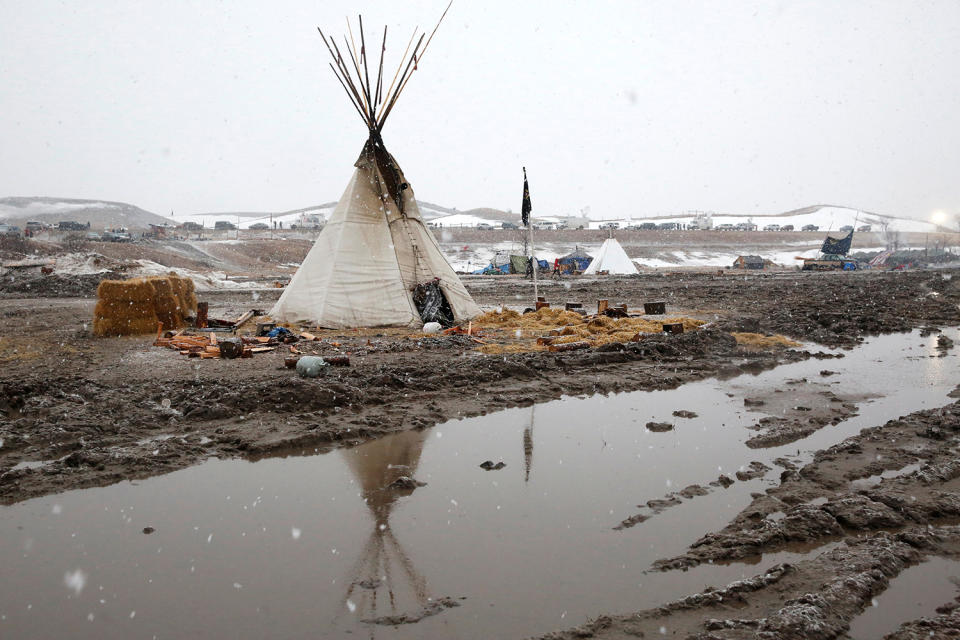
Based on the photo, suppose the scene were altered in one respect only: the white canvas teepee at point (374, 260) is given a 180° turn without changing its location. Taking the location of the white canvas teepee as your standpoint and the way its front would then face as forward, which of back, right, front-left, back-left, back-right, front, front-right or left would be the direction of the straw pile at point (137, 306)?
front-left

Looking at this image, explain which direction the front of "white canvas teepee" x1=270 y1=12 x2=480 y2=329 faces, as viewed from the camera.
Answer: facing the viewer and to the right of the viewer

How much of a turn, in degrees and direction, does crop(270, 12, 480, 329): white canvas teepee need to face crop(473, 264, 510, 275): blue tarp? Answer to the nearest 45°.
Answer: approximately 135° to its left

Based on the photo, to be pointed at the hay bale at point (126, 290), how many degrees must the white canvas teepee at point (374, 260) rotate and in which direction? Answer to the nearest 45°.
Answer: approximately 135° to its right

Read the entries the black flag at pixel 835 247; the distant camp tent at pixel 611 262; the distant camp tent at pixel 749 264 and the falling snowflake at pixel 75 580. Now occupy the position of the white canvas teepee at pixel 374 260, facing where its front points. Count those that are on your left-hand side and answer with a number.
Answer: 3

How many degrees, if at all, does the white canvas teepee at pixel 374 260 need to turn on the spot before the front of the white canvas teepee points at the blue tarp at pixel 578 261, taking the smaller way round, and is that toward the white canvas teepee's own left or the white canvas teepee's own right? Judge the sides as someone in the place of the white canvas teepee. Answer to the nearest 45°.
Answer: approximately 90° to the white canvas teepee's own left

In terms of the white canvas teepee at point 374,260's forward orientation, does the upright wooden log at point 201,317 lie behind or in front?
behind

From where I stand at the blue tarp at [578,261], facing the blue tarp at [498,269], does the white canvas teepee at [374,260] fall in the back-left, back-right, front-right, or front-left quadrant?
front-left

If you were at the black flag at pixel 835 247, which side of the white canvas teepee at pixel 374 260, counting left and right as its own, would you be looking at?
left

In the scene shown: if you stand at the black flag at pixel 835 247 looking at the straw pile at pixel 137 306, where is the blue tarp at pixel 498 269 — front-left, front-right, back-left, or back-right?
front-right

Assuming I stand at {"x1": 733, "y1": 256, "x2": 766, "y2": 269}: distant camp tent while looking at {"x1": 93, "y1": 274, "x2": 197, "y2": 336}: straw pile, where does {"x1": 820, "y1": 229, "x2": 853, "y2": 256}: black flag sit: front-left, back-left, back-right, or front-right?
back-left

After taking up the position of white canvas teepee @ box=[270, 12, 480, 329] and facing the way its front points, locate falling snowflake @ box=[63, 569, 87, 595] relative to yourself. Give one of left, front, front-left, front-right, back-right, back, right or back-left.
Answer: front-right

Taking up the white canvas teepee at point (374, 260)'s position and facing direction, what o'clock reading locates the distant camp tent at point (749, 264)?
The distant camp tent is roughly at 9 o'clock from the white canvas teepee.

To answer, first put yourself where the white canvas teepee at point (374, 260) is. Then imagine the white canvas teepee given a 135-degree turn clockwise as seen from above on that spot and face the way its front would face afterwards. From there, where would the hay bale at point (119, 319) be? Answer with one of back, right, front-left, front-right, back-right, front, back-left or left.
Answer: front

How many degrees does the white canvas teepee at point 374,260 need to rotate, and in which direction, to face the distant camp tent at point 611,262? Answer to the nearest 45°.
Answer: approximately 90° to its left
